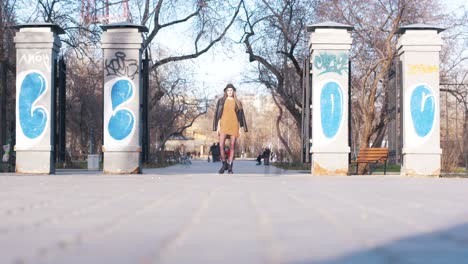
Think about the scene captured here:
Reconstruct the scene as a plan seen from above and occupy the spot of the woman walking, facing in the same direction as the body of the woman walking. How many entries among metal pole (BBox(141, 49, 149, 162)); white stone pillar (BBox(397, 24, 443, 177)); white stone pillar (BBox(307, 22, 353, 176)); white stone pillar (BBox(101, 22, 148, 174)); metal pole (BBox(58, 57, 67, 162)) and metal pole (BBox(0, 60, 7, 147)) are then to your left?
2

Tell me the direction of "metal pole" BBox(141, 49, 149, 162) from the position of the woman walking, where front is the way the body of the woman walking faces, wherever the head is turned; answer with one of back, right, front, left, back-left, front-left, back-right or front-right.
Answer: right

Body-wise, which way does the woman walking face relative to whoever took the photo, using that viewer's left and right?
facing the viewer

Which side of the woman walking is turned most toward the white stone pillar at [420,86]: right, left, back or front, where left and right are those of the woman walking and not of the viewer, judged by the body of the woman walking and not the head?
left

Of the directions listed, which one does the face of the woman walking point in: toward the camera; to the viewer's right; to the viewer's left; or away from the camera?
toward the camera

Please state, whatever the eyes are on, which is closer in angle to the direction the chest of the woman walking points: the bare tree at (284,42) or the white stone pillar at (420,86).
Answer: the white stone pillar

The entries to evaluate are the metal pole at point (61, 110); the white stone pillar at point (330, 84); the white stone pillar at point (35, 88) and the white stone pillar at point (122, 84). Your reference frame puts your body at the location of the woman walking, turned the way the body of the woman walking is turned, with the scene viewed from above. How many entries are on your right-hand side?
3

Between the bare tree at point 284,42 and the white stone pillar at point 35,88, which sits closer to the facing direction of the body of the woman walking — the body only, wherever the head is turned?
the white stone pillar

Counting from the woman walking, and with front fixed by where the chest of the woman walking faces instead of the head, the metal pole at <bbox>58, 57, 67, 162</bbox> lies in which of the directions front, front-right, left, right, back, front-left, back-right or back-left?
right

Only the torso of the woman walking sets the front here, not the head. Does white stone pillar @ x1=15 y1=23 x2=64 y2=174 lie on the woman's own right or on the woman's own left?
on the woman's own right

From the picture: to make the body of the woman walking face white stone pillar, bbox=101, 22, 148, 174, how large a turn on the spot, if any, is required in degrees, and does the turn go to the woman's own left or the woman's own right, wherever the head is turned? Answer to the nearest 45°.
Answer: approximately 90° to the woman's own right

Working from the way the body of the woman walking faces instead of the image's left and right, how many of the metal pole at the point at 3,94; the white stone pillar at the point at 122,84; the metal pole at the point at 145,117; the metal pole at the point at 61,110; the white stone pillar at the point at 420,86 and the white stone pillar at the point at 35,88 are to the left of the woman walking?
1

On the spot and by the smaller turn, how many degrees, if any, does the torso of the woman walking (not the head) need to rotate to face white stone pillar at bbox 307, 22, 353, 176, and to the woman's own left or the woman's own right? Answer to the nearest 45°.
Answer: approximately 90° to the woman's own left

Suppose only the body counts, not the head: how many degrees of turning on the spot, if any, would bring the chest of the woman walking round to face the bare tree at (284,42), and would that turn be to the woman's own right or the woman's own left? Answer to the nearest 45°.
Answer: approximately 180°
